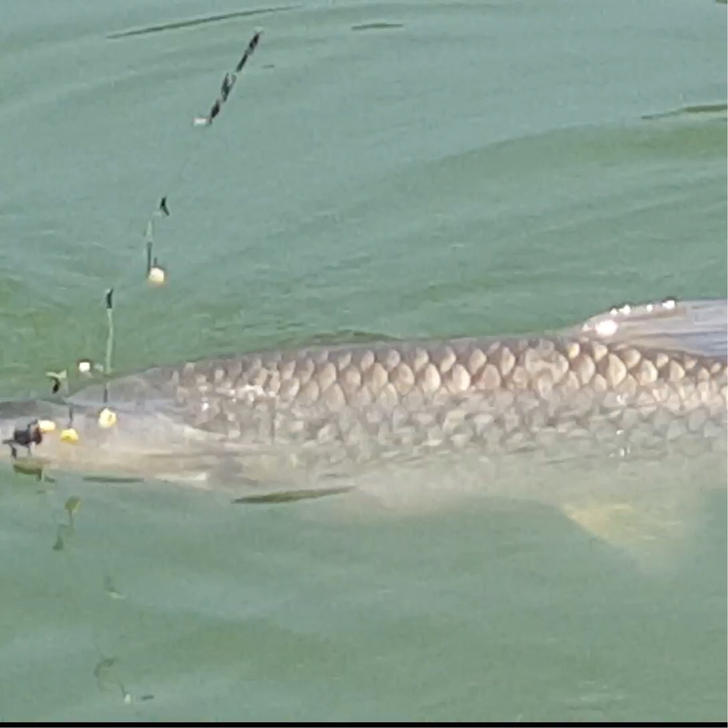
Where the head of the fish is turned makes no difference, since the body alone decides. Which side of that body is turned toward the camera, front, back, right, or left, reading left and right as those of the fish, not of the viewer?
left

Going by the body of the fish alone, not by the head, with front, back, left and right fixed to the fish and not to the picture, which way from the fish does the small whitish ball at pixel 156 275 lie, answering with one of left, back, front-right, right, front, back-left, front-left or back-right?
front-right

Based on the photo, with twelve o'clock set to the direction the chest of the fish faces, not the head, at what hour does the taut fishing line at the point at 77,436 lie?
The taut fishing line is roughly at 12 o'clock from the fish.
